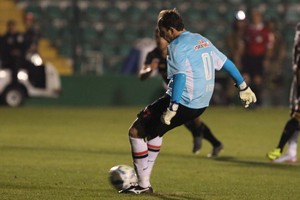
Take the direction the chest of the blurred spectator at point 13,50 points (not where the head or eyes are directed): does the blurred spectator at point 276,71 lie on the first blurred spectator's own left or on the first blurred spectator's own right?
on the first blurred spectator's own left

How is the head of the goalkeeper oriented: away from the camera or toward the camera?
away from the camera

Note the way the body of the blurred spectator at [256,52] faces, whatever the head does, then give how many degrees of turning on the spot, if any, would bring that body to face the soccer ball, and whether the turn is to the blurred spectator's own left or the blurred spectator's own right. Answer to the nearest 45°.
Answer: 0° — they already face it

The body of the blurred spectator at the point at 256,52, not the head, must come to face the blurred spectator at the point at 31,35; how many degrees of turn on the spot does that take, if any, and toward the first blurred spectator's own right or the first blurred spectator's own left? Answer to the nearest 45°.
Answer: approximately 90° to the first blurred spectator's own right

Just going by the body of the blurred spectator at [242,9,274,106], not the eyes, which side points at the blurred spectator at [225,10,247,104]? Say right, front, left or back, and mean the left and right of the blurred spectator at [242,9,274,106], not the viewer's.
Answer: right

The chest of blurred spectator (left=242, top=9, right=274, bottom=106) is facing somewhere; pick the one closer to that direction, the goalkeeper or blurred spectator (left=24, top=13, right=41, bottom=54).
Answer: the goalkeeper

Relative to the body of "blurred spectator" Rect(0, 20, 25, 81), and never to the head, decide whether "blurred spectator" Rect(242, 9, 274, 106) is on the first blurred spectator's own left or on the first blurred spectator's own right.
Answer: on the first blurred spectator's own left

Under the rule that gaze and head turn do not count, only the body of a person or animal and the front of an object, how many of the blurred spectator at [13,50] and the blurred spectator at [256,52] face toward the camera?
2

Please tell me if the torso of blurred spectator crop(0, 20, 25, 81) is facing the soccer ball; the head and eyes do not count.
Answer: yes

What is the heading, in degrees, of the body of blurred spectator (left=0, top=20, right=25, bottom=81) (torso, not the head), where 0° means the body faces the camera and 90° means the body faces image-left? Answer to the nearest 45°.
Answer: approximately 0°
